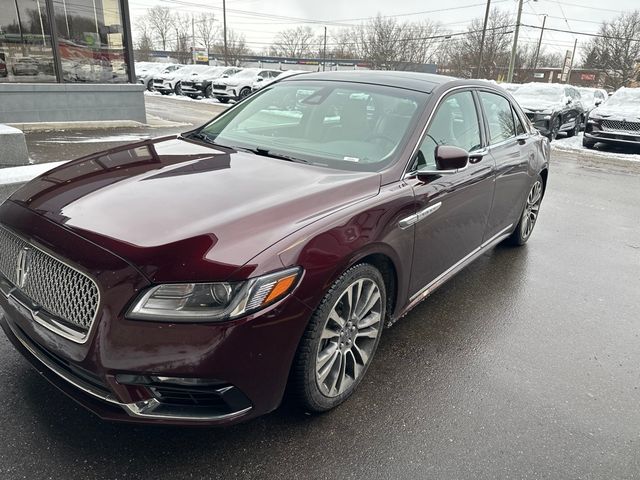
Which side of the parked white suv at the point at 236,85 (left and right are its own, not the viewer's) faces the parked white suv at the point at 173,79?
right

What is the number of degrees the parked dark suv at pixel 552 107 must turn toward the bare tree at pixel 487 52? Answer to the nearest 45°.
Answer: approximately 135° to its right

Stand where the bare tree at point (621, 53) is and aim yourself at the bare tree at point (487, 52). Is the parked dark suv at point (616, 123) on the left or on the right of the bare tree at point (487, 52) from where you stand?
left

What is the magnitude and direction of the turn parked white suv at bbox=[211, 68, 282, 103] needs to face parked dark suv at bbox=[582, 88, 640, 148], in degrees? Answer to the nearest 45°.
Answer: approximately 90° to its left

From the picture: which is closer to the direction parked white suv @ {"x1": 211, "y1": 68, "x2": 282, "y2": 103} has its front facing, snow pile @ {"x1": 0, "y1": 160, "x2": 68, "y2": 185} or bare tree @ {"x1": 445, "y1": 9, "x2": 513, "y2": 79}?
the snow pile

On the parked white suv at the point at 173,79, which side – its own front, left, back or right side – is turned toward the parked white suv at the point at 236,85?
left

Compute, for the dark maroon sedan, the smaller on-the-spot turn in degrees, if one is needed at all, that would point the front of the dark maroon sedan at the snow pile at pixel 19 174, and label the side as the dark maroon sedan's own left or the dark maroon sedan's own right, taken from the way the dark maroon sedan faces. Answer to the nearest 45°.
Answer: approximately 90° to the dark maroon sedan's own right

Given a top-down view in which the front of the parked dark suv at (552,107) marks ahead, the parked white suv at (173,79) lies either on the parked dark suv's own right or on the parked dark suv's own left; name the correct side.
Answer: on the parked dark suv's own right

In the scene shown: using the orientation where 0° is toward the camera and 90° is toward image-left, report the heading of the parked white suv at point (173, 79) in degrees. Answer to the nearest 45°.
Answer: approximately 45°

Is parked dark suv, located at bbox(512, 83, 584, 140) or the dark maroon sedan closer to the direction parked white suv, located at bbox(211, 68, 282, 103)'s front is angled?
the dark maroon sedan
